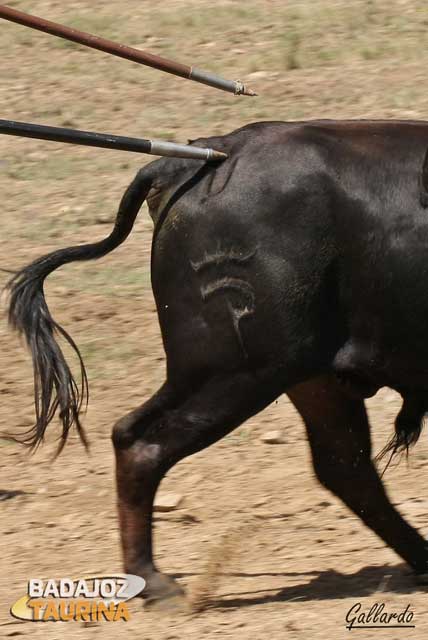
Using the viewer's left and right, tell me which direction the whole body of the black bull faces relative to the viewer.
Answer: facing to the right of the viewer
